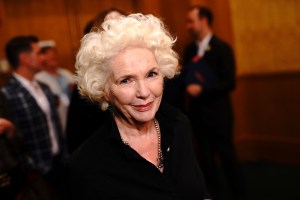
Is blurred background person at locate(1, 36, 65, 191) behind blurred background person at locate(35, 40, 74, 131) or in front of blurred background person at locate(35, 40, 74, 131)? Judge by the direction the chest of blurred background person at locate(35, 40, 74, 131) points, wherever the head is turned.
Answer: in front

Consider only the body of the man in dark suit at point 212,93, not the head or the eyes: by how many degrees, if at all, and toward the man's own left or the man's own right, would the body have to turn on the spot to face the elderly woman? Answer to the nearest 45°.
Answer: approximately 45° to the man's own left

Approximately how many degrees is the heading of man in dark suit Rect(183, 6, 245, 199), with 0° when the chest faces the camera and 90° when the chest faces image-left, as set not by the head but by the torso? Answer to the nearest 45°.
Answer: approximately 45°

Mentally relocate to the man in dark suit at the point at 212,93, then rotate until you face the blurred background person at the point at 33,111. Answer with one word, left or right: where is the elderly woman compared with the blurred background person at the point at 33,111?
left

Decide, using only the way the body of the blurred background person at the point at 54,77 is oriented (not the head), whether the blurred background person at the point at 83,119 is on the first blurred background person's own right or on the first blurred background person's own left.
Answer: on the first blurred background person's own left

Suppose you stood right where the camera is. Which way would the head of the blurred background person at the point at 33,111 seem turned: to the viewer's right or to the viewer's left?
to the viewer's right

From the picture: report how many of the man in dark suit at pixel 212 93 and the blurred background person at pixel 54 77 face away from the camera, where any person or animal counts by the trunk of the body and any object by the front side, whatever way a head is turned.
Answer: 0

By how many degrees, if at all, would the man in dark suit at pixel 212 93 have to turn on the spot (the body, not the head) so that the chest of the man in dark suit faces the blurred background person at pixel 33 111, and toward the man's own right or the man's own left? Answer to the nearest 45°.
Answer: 0° — they already face them

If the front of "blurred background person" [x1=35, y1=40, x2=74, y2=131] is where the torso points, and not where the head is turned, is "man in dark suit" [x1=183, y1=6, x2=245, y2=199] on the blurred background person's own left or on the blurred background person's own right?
on the blurred background person's own left
